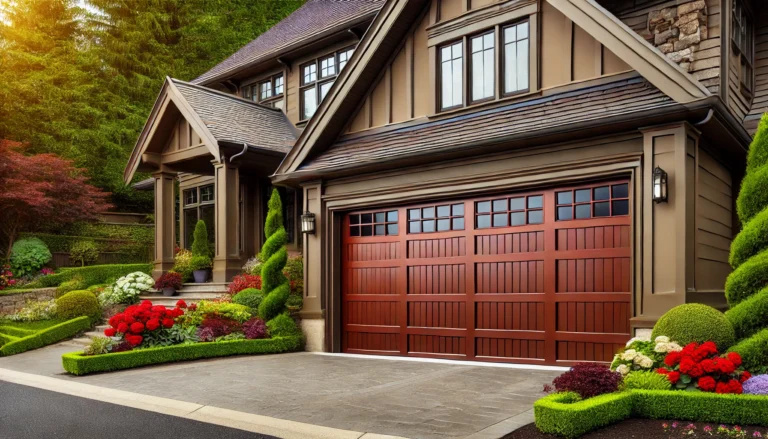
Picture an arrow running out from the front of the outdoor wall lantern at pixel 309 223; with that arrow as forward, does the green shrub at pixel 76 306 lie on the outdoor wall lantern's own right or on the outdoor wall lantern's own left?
on the outdoor wall lantern's own right

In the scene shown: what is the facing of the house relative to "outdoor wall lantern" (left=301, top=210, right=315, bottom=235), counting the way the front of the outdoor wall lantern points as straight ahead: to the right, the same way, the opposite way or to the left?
the same way

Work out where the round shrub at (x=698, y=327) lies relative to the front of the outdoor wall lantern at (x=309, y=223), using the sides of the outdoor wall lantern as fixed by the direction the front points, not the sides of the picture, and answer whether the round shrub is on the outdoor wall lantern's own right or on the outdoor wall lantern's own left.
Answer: on the outdoor wall lantern's own left

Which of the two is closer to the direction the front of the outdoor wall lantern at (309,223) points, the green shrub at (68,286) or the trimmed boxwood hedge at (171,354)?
the trimmed boxwood hedge

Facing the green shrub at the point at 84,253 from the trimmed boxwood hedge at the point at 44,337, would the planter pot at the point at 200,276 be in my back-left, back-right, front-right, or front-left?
front-right

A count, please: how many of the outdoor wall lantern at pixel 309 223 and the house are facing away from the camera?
0

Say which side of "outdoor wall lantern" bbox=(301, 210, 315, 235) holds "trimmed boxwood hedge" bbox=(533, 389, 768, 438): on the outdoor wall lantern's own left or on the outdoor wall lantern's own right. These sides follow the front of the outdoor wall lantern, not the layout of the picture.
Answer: on the outdoor wall lantern's own left

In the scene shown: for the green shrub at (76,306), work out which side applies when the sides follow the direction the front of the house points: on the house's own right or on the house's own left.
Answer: on the house's own right

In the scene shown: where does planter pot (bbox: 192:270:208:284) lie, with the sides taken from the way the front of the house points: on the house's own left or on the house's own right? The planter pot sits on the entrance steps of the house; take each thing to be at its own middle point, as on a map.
on the house's own right

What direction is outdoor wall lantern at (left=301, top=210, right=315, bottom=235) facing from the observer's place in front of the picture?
facing the viewer and to the left of the viewer
